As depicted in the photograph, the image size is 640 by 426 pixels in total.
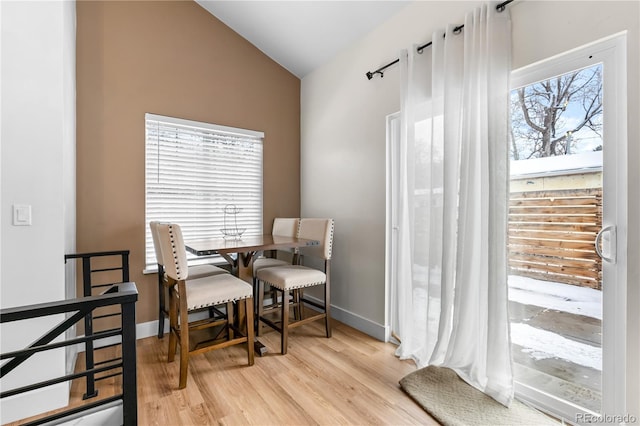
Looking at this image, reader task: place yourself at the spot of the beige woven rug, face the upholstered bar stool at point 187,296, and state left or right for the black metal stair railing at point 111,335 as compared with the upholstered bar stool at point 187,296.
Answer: left

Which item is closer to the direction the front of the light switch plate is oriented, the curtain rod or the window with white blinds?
the curtain rod

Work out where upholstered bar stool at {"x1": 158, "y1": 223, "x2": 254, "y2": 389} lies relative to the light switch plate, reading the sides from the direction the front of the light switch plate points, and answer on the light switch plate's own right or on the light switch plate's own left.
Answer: on the light switch plate's own left

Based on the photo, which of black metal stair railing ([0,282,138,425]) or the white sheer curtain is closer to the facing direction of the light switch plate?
the black metal stair railing

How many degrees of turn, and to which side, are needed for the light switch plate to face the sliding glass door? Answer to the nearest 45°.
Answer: approximately 45° to its left

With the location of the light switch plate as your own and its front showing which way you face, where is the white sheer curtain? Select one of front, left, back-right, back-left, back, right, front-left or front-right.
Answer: front-left

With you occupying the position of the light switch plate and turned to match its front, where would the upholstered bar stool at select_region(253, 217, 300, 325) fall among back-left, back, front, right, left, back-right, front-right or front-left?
left

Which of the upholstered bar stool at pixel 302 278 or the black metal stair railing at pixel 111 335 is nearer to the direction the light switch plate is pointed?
the black metal stair railing

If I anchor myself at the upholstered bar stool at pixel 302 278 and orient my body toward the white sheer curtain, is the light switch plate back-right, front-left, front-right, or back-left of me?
back-right

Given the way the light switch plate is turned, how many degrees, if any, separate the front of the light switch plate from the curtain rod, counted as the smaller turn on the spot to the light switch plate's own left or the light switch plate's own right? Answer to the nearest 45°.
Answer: approximately 45° to the light switch plate's own left

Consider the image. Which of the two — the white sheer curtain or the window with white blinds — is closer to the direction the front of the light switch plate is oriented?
the white sheer curtain
